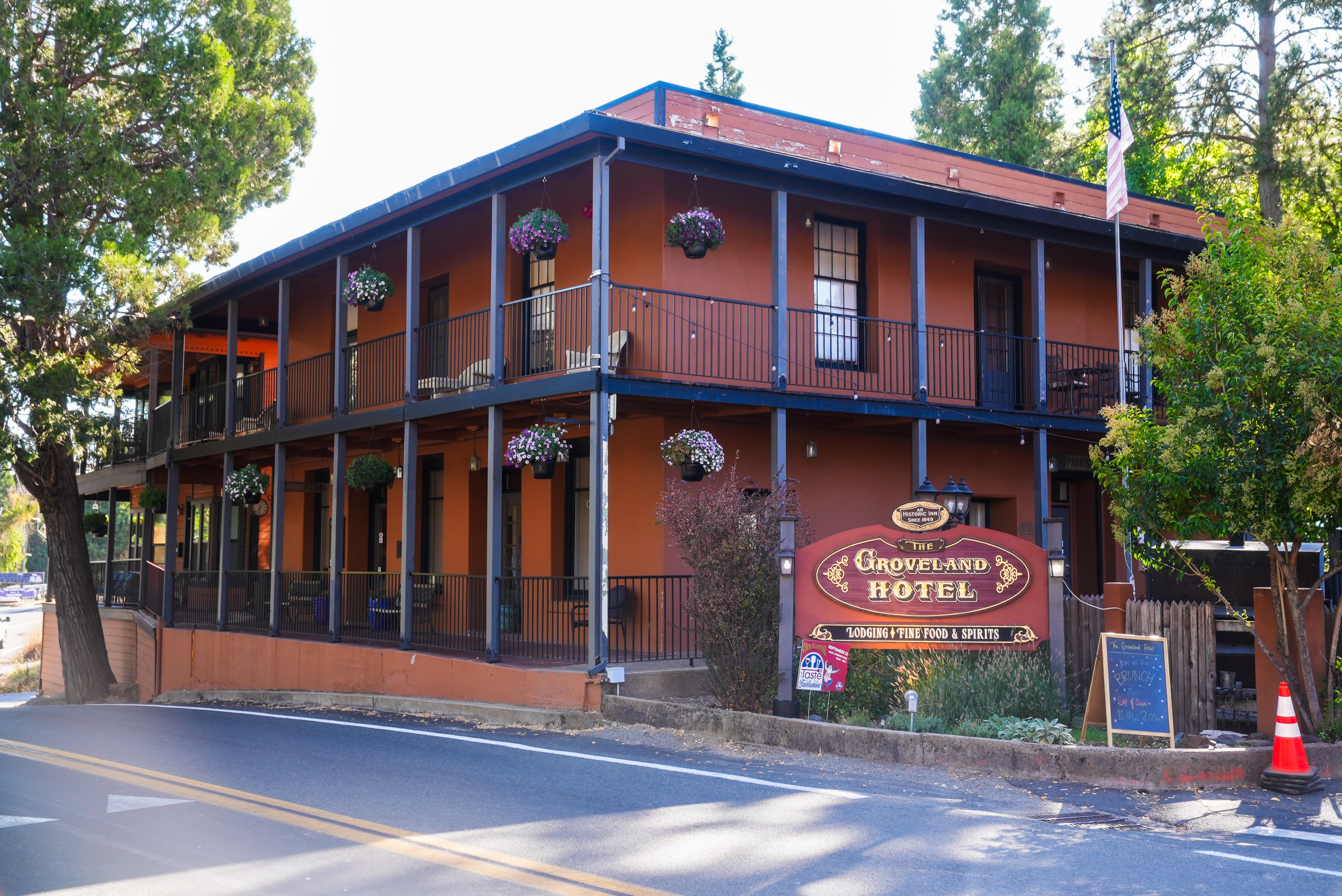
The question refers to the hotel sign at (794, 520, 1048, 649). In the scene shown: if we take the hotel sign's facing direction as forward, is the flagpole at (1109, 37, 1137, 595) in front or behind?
behind

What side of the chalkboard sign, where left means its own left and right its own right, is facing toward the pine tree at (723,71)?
back

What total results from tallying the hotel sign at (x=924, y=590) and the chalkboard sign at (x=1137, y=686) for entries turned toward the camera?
2

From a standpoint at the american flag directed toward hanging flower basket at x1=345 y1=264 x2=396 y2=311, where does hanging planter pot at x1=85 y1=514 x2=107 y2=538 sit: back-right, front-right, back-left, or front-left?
front-right

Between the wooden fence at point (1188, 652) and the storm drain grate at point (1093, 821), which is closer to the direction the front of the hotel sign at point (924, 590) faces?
the storm drain grate

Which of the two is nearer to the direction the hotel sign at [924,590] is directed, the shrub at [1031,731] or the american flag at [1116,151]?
the shrub

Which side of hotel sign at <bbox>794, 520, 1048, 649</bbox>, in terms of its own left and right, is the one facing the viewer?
front

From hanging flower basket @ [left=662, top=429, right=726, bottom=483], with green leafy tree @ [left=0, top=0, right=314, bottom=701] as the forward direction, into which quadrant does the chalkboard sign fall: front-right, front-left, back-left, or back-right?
back-left

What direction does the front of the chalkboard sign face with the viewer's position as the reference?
facing the viewer
